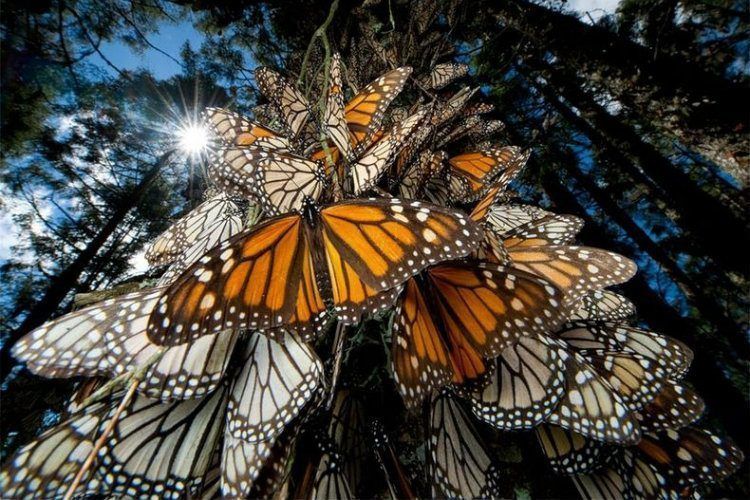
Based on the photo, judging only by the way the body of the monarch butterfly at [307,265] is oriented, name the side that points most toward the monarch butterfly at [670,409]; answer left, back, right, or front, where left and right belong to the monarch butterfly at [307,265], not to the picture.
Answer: right

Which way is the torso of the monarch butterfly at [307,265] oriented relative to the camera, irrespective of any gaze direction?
away from the camera
